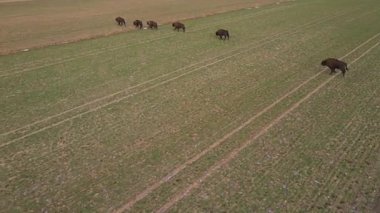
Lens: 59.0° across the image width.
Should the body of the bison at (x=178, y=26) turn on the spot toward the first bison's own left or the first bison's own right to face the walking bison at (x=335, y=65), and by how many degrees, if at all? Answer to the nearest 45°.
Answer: approximately 135° to the first bison's own left

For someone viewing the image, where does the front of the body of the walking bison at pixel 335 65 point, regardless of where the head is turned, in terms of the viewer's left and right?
facing to the left of the viewer

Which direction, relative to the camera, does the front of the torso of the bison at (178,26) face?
to the viewer's left

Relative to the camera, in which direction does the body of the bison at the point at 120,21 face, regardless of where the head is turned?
to the viewer's left

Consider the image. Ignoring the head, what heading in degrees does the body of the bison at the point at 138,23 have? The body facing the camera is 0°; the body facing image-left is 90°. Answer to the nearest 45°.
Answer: approximately 90°

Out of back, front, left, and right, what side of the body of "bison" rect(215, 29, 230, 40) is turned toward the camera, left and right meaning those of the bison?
left

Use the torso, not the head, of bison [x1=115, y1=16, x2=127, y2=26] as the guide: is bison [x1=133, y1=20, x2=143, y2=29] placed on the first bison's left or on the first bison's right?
on the first bison's left

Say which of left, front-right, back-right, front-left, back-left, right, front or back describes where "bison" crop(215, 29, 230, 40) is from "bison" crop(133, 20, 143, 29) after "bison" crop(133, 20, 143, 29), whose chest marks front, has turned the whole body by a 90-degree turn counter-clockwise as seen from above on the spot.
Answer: front-left

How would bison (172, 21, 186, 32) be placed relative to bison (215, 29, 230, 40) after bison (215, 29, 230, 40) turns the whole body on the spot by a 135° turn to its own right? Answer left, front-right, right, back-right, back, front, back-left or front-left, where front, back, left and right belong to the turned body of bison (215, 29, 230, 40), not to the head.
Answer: left
